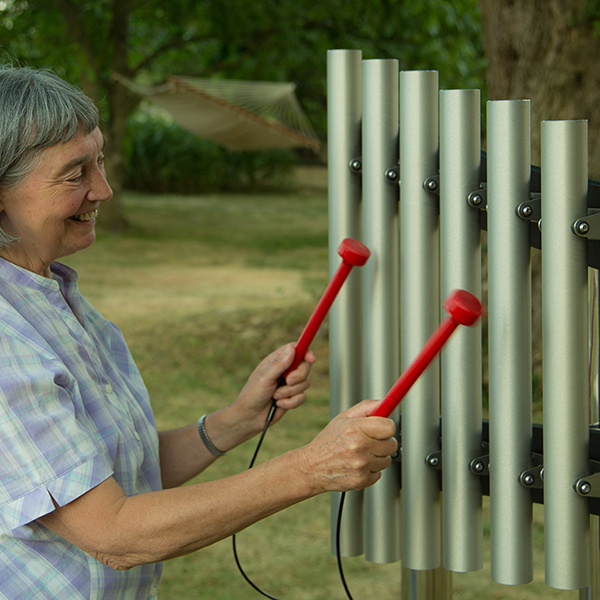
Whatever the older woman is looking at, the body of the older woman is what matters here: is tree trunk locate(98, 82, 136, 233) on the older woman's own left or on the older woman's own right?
on the older woman's own left

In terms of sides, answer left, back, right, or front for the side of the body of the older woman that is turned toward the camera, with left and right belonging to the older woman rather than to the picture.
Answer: right

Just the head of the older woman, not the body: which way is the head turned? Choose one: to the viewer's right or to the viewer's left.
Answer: to the viewer's right

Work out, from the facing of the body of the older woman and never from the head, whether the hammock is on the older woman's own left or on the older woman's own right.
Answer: on the older woman's own left
